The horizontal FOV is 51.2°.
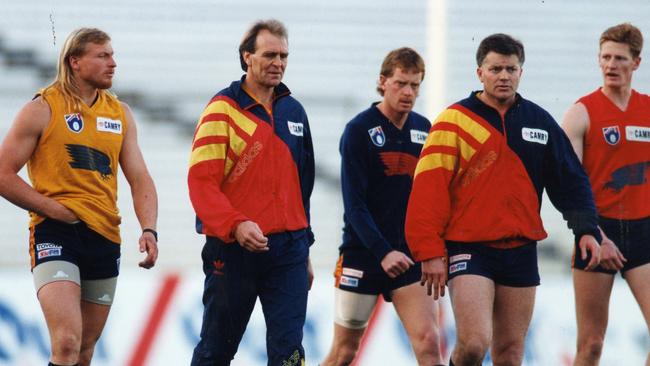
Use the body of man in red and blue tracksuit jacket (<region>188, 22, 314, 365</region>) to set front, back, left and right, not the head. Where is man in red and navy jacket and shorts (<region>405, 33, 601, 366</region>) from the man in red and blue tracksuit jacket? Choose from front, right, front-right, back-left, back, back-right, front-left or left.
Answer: front-left

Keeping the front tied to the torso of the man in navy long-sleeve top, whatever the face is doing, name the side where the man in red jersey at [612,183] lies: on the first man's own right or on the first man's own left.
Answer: on the first man's own left

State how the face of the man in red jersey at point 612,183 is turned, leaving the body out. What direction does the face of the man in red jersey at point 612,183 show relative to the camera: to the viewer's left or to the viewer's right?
to the viewer's left

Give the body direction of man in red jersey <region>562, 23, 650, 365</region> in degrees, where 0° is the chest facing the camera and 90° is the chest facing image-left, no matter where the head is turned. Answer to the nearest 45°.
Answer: approximately 0°

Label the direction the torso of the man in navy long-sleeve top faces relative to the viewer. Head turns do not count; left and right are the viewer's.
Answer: facing the viewer and to the right of the viewer

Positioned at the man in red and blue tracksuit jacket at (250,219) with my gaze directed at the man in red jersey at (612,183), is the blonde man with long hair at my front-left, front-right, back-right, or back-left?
back-left

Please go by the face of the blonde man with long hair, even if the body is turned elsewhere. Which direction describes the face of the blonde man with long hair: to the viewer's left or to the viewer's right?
to the viewer's right

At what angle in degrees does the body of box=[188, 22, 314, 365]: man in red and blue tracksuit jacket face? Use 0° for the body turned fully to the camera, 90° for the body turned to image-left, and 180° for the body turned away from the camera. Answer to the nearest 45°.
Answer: approximately 315°

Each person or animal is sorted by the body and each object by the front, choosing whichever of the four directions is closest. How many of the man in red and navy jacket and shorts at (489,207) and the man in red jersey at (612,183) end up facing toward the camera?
2
